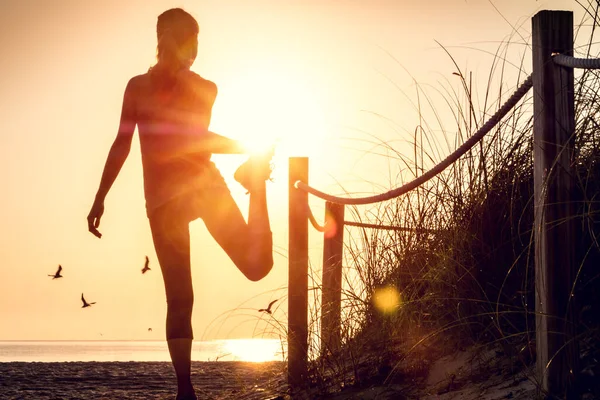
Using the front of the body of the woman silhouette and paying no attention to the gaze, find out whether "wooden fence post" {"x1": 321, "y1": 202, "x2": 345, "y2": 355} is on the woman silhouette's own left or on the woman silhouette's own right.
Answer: on the woman silhouette's own right

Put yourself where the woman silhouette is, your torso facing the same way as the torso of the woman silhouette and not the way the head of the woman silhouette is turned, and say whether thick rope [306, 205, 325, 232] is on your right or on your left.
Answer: on your right

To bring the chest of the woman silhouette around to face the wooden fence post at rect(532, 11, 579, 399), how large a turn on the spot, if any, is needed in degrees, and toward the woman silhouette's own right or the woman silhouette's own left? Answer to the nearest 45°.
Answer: approximately 135° to the woman silhouette's own right

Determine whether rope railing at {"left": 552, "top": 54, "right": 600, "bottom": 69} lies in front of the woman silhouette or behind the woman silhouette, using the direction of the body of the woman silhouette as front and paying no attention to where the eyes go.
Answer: behind
